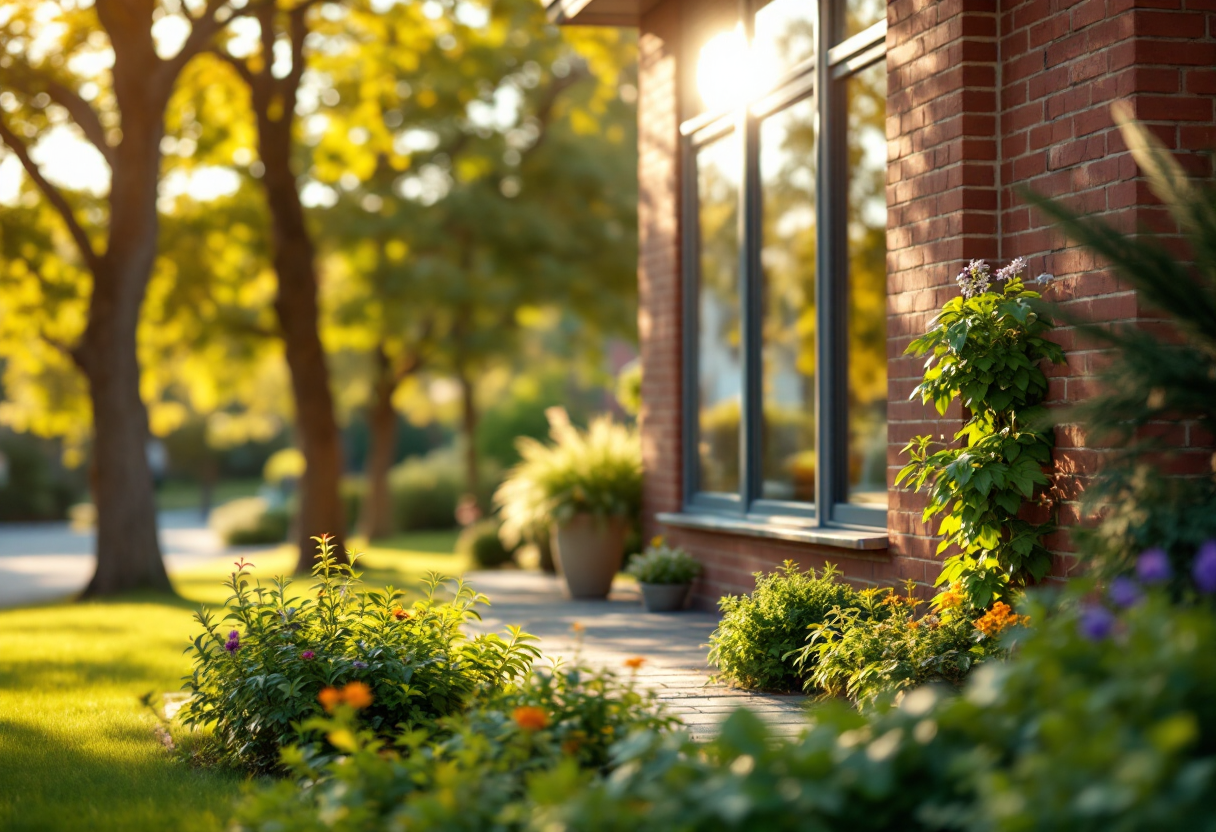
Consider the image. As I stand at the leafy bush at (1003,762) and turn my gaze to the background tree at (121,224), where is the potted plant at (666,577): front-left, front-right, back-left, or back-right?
front-right

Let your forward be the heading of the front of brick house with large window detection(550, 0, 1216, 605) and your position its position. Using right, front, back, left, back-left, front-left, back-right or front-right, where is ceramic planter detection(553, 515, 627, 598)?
right

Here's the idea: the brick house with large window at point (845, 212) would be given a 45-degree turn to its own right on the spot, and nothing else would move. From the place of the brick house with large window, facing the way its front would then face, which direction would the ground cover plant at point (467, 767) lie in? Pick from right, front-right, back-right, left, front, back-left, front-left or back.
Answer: left

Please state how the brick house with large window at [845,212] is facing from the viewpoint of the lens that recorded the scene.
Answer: facing the viewer and to the left of the viewer

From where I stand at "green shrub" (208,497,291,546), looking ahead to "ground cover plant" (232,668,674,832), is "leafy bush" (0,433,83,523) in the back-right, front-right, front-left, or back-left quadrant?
back-right

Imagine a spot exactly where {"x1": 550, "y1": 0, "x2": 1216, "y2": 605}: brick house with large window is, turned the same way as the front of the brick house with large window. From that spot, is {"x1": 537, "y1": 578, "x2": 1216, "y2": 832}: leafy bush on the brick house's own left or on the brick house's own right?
on the brick house's own left

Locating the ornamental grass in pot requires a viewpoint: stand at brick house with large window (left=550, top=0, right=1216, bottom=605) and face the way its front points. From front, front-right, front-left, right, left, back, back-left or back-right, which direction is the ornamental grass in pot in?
right

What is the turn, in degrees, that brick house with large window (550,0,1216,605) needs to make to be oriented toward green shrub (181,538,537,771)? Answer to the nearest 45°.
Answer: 0° — it already faces it
